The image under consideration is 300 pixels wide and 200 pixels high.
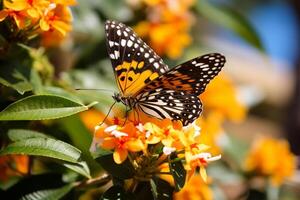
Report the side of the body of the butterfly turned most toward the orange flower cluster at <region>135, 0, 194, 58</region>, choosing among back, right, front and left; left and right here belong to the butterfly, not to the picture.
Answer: right

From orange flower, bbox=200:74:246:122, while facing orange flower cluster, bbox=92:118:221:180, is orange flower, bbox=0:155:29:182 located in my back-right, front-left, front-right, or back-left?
front-right

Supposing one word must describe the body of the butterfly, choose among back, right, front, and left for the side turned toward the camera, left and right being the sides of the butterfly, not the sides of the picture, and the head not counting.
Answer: left
